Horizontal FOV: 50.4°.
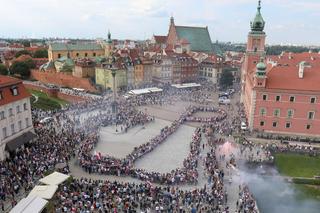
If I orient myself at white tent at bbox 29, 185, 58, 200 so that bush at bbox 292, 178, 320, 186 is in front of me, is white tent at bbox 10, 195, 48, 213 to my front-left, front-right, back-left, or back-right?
back-right

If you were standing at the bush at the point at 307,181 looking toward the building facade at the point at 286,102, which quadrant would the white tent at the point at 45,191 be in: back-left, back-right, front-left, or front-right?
back-left

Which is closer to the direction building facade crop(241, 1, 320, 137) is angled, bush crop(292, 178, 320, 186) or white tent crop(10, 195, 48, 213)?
the white tent

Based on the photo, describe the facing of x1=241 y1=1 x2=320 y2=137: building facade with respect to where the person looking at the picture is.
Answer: facing to the left of the viewer
